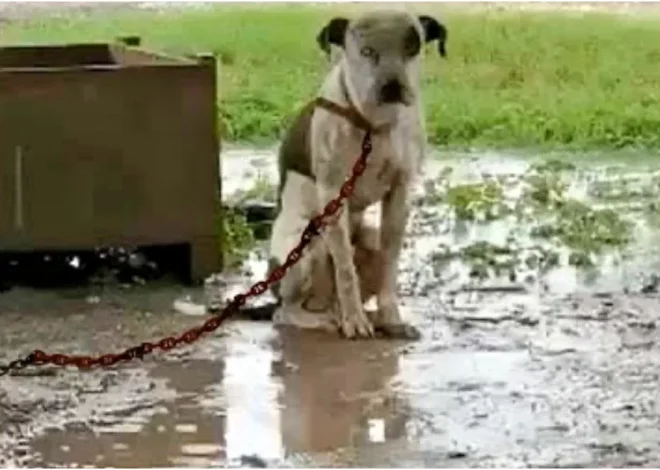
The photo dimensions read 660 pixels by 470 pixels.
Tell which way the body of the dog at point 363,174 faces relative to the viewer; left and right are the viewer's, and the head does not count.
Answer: facing the viewer and to the right of the viewer

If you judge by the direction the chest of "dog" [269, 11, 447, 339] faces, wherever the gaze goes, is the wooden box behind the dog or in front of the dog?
behind
